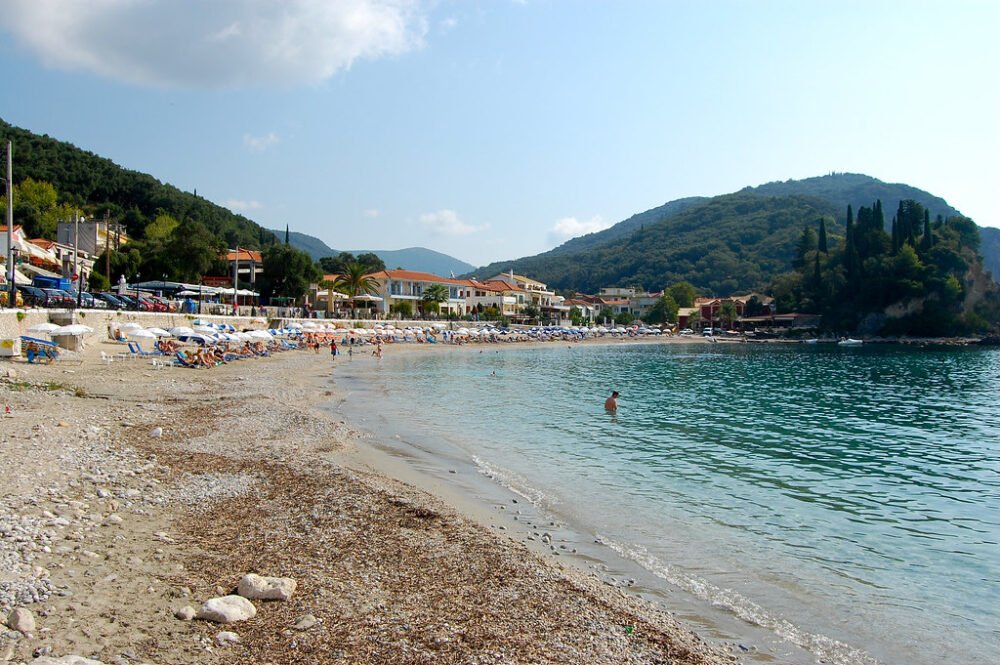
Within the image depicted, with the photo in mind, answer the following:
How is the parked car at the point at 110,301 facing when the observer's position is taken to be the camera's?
facing the viewer and to the right of the viewer

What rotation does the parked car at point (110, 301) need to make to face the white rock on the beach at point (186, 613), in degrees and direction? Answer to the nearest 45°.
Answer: approximately 45° to its right

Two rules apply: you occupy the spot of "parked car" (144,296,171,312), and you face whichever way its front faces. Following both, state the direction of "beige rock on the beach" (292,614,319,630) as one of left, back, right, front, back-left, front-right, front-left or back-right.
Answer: front-right

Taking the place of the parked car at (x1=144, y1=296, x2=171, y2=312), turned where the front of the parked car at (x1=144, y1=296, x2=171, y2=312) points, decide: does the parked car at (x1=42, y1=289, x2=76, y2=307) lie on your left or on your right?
on your right

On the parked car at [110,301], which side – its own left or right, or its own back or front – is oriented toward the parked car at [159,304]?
left

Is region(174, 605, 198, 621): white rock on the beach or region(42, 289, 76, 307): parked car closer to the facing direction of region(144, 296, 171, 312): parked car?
the white rock on the beach

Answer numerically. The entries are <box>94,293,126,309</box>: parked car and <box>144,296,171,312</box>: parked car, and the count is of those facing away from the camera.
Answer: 0

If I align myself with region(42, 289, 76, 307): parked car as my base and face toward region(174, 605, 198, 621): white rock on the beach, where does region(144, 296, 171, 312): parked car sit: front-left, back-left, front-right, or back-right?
back-left

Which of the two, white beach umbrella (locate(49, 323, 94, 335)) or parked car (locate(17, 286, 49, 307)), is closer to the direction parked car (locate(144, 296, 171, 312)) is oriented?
the white beach umbrella

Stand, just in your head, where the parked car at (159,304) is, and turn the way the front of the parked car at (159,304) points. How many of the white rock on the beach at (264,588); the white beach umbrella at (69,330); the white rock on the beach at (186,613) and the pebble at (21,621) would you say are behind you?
0

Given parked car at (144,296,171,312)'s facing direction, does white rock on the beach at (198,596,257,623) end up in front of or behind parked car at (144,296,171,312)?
in front

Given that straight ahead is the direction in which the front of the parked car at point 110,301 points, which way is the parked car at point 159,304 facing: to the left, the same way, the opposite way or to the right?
the same way

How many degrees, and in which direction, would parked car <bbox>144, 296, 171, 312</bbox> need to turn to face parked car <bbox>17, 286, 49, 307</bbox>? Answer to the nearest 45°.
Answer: approximately 90° to its right

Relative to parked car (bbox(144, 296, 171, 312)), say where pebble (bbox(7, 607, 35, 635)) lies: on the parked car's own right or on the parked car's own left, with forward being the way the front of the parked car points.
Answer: on the parked car's own right

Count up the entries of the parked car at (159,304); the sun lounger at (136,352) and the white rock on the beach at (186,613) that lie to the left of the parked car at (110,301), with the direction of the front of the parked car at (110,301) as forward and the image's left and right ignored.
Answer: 1

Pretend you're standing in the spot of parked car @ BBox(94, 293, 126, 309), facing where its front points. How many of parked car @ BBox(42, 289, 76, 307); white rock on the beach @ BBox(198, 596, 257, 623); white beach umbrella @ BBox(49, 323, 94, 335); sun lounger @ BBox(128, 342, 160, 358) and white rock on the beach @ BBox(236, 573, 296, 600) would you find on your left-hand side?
0
